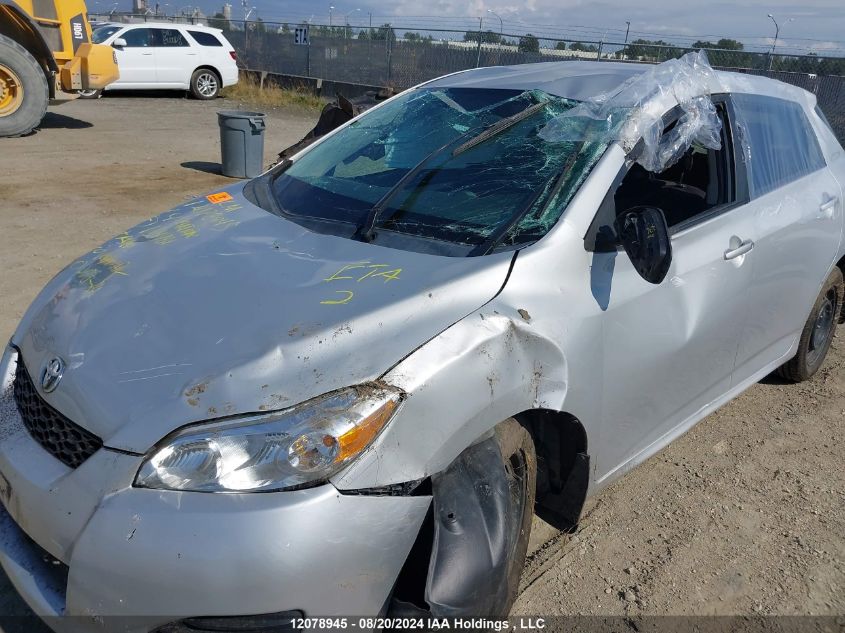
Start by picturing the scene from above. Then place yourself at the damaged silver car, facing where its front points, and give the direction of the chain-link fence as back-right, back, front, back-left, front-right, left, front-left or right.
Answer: back-right

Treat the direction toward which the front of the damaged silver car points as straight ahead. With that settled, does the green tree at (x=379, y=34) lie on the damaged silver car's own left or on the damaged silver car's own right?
on the damaged silver car's own right

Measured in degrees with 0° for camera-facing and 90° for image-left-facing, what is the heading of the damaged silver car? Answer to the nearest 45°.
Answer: approximately 45°

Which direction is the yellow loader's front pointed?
to the viewer's left

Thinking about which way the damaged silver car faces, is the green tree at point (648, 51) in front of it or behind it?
behind

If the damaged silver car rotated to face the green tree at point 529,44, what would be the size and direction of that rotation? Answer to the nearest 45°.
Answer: approximately 135° to its right

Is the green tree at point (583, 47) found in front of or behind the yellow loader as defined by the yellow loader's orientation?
behind

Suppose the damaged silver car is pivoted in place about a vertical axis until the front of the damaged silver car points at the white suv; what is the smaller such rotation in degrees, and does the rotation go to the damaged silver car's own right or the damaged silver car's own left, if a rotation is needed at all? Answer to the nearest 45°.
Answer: approximately 135° to the damaged silver car's own right

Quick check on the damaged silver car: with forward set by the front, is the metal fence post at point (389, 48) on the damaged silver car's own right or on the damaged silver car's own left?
on the damaged silver car's own right

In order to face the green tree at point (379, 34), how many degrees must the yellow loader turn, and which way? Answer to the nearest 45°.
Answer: approximately 135° to its right

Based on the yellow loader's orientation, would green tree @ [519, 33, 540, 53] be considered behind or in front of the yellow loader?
behind

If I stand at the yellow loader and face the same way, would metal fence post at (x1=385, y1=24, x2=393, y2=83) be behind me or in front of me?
behind
